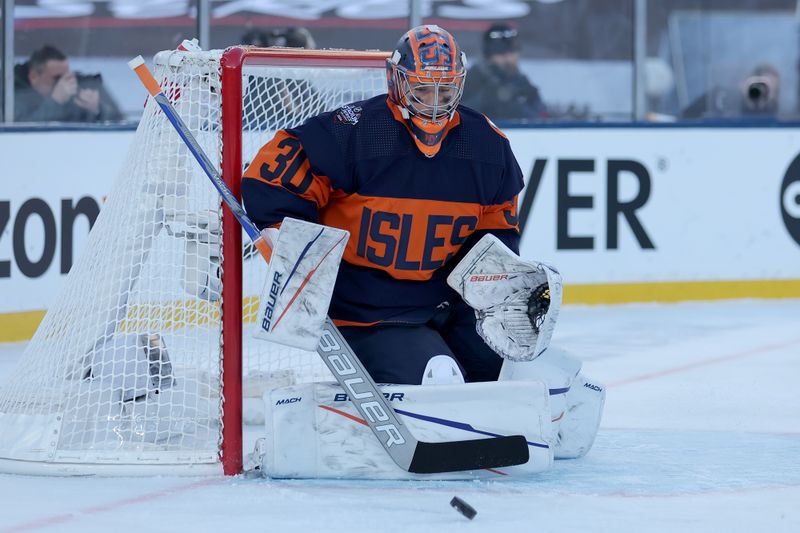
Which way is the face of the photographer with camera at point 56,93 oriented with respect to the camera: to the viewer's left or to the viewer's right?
to the viewer's right

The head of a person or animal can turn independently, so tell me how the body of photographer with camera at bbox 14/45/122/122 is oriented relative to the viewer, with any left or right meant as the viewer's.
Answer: facing the viewer and to the right of the viewer

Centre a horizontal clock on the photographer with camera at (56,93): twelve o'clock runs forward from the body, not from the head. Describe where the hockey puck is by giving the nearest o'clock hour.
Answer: The hockey puck is roughly at 1 o'clock from the photographer with camera.

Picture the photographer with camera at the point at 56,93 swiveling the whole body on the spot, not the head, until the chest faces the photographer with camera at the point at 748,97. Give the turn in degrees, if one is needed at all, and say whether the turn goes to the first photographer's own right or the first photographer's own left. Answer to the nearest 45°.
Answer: approximately 45° to the first photographer's own left

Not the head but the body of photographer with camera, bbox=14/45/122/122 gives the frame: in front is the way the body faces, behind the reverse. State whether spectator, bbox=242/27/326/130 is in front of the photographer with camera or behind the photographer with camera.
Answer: in front

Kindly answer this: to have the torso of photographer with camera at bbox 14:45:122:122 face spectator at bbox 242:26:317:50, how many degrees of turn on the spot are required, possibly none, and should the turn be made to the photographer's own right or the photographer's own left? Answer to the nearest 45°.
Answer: approximately 45° to the photographer's own left
